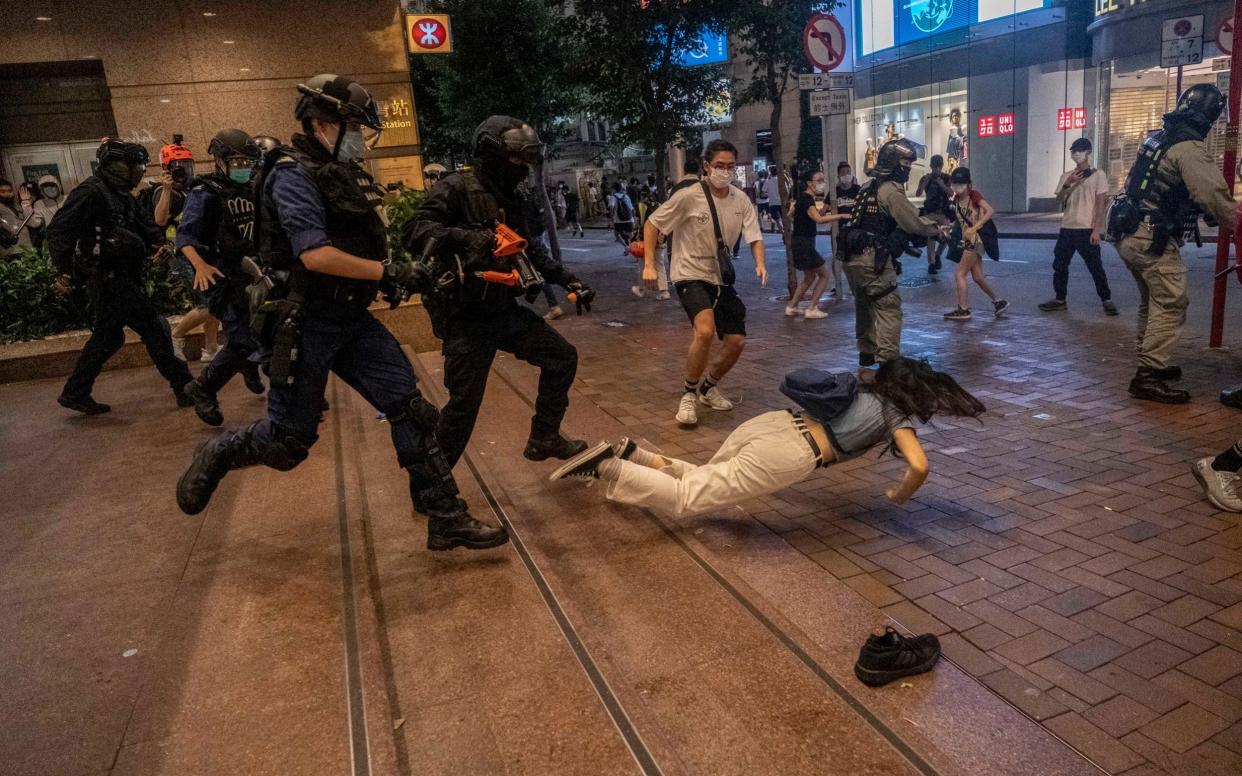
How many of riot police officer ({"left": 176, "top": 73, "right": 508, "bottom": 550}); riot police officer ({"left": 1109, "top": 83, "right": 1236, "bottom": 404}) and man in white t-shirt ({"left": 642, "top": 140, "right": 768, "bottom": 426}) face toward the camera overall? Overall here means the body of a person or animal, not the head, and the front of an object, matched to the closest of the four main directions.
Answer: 1

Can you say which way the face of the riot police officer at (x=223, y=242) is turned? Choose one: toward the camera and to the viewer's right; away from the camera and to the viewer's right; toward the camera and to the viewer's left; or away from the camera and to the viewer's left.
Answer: toward the camera and to the viewer's right

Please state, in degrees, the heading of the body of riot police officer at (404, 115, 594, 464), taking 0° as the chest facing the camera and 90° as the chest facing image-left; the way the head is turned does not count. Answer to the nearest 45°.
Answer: approximately 315°

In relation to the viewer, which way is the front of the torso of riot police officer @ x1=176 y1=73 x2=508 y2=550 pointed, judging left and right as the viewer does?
facing to the right of the viewer

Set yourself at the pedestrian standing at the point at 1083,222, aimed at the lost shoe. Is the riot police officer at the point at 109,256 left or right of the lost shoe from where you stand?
right

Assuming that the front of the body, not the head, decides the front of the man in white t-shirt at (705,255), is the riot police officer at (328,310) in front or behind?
in front

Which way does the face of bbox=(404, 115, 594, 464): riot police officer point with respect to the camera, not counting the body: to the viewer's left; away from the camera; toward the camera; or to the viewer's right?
to the viewer's right

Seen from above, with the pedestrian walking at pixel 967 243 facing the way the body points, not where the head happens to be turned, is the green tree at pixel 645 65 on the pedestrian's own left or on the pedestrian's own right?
on the pedestrian's own right

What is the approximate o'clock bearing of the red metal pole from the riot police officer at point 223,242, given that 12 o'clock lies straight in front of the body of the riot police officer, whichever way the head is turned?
The red metal pole is roughly at 11 o'clock from the riot police officer.

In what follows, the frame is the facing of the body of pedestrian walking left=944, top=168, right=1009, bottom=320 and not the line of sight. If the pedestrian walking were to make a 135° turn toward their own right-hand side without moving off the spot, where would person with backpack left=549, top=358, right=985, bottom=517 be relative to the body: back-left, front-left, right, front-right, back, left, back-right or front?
back

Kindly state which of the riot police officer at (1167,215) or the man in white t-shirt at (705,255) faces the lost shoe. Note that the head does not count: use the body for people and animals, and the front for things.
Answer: the man in white t-shirt
